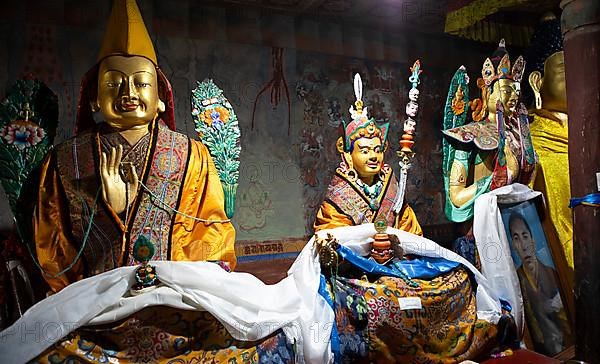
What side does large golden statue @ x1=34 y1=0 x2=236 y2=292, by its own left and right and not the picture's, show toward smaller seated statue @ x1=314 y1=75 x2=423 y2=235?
left

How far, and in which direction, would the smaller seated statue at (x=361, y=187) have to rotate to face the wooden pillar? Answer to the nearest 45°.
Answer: approximately 45° to its left

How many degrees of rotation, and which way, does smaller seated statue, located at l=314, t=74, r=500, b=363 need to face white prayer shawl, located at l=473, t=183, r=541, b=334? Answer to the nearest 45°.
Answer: approximately 90° to its left

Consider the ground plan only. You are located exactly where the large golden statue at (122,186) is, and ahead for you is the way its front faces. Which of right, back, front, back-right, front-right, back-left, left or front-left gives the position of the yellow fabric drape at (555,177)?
left

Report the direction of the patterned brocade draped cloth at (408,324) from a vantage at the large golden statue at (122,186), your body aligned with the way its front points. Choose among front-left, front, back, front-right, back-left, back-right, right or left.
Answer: left

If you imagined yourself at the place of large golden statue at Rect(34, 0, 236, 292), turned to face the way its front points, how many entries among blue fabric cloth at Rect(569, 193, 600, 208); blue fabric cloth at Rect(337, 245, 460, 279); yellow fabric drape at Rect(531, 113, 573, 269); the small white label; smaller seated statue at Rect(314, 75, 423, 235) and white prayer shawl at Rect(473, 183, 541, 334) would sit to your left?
6

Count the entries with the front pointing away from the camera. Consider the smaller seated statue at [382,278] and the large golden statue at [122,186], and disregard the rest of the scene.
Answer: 0

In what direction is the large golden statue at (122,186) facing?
toward the camera

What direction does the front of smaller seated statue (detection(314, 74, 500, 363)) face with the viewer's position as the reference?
facing the viewer and to the right of the viewer

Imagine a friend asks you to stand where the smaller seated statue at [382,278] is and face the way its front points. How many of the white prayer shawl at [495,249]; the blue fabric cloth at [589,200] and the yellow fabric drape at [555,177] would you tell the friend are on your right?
0

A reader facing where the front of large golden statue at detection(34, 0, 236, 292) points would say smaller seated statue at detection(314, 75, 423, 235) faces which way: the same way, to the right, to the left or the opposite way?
the same way

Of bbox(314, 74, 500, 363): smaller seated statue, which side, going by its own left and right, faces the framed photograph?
left

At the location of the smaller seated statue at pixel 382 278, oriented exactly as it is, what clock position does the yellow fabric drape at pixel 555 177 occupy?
The yellow fabric drape is roughly at 9 o'clock from the smaller seated statue.

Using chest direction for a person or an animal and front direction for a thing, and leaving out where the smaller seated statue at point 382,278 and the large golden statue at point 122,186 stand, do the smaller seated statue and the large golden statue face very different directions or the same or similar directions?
same or similar directions

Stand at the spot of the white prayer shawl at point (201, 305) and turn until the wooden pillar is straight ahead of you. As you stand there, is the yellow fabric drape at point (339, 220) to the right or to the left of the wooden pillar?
left

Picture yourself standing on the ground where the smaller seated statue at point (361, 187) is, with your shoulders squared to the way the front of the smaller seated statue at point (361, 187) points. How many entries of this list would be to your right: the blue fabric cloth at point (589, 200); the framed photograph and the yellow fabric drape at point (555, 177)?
0

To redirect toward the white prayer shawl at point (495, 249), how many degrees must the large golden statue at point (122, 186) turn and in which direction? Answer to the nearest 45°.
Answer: approximately 90° to its left
